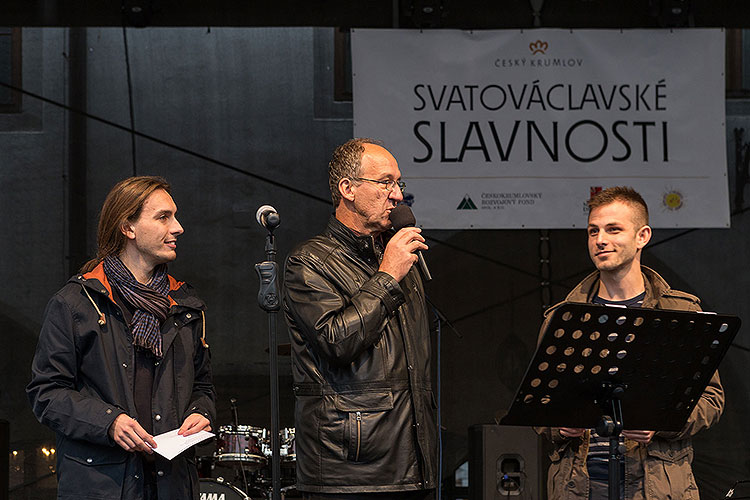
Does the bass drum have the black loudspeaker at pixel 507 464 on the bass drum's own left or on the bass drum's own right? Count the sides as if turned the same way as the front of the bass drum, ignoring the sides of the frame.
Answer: on the bass drum's own left

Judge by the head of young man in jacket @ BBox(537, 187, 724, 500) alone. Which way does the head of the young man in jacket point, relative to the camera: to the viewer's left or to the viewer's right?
to the viewer's left

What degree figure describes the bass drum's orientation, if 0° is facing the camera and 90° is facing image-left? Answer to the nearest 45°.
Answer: approximately 0°

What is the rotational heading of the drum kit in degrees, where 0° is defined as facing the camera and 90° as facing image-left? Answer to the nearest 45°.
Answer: approximately 0°

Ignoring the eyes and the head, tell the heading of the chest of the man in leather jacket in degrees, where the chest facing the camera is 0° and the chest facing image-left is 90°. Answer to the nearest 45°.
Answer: approximately 315°

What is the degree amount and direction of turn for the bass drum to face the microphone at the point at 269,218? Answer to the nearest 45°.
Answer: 0° — it already faces it

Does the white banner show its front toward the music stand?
yes

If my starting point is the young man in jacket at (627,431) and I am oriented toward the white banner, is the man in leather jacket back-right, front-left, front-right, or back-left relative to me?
back-left

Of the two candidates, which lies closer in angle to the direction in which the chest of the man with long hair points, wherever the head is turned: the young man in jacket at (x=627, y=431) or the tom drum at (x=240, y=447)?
the young man in jacket
